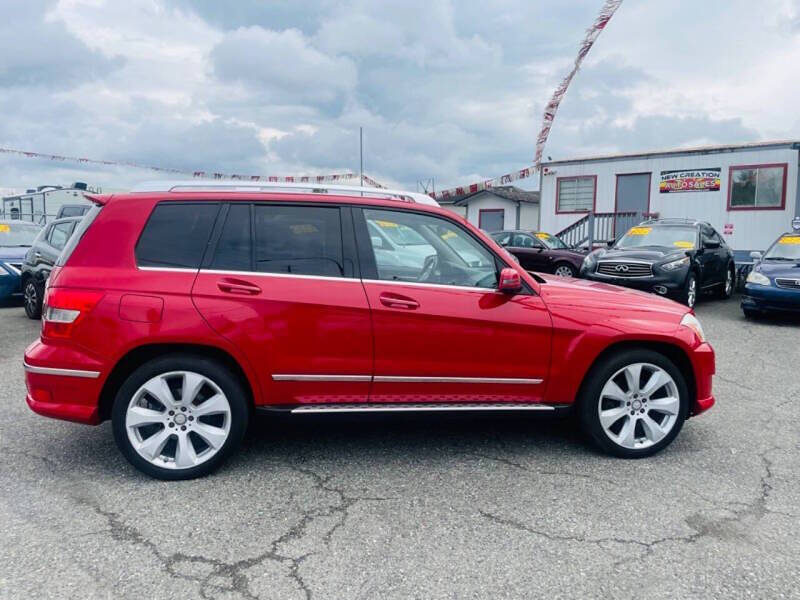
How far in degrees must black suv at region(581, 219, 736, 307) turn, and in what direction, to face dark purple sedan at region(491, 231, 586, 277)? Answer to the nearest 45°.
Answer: approximately 90° to its right

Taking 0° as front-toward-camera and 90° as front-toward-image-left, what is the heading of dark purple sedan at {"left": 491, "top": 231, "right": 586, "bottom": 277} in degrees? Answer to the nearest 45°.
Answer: approximately 315°

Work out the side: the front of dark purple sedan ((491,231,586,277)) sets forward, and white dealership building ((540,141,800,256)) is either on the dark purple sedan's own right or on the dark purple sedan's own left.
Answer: on the dark purple sedan's own left

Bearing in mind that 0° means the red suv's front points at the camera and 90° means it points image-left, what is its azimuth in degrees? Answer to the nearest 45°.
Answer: approximately 270°

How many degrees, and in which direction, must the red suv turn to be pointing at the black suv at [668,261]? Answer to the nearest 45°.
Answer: approximately 45° to its left

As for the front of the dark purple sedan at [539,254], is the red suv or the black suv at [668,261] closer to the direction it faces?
the black suv

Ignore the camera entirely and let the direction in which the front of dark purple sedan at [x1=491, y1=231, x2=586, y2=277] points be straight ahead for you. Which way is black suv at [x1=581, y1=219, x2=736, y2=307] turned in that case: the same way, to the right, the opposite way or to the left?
to the right

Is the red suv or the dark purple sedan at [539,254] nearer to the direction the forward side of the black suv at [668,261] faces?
the red suv

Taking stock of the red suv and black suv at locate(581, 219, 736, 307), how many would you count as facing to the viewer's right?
1

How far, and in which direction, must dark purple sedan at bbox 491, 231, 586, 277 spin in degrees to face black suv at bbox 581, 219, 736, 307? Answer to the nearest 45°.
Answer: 0° — it already faces it

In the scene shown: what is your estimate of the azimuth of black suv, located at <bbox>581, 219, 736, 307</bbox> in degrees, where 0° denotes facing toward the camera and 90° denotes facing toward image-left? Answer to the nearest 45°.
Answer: approximately 45°
